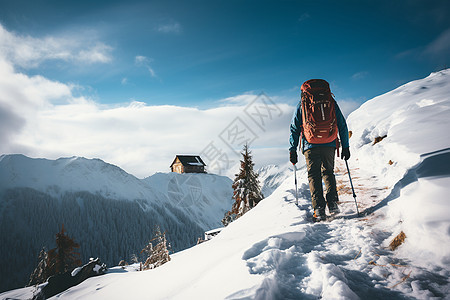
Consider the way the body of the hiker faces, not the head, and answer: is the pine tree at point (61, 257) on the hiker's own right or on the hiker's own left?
on the hiker's own left

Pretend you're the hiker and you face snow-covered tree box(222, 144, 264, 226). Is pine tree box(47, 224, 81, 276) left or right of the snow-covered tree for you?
left

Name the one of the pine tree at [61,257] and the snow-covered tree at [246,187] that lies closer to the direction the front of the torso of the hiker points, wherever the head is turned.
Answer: the snow-covered tree

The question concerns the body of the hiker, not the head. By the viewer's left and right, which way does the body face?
facing away from the viewer
